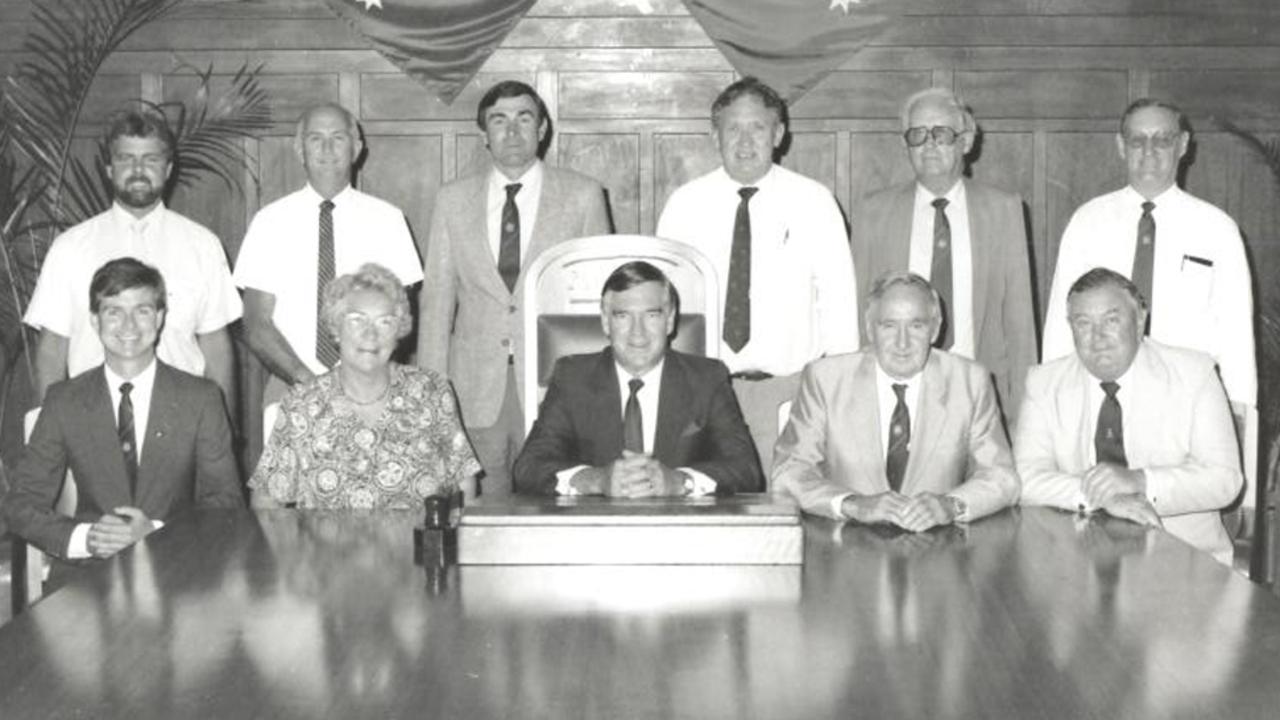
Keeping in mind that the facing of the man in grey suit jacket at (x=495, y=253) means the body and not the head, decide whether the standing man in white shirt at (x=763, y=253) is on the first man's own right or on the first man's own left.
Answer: on the first man's own left

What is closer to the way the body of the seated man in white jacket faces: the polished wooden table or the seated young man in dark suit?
the polished wooden table

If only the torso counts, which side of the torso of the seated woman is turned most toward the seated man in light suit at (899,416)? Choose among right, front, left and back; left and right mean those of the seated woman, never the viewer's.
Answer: left

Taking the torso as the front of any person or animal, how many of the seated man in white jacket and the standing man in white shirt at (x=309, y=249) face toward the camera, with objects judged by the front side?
2

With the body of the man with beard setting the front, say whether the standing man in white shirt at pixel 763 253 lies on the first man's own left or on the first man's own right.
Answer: on the first man's own left

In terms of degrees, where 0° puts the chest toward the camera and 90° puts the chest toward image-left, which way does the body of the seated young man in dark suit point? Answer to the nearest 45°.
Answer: approximately 0°

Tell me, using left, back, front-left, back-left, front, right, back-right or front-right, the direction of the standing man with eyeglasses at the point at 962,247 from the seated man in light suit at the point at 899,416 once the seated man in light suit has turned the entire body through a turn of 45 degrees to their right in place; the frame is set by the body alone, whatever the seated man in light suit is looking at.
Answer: back-right

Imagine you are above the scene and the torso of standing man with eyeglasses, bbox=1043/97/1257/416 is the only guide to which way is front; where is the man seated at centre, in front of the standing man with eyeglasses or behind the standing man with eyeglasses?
in front

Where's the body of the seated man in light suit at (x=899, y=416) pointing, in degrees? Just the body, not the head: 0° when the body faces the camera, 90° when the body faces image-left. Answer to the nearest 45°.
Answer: approximately 0°

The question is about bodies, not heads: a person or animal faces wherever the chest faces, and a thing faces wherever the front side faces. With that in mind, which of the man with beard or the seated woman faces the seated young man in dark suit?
the man with beard

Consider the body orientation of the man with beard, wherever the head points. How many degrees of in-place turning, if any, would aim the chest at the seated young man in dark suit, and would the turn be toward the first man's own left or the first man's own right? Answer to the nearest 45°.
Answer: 0° — they already face them
